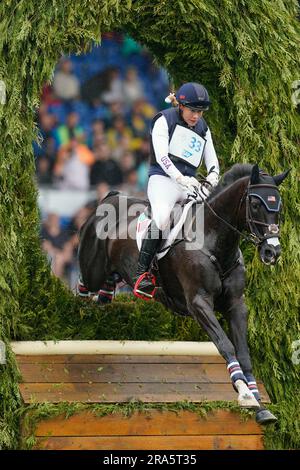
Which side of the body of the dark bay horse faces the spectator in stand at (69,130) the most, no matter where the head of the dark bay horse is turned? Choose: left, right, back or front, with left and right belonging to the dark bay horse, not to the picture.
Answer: back

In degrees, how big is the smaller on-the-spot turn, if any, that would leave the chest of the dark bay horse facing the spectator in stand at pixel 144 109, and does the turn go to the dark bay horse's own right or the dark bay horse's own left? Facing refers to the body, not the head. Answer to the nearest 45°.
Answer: approximately 135° to the dark bay horse's own left

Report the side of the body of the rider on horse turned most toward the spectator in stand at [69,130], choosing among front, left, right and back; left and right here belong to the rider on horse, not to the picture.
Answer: back

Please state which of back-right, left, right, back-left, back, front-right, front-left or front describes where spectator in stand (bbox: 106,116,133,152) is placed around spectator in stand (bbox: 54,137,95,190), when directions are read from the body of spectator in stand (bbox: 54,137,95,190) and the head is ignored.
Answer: back-left

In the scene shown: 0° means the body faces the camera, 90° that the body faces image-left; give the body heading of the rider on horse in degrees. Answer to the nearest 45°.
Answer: approximately 315°

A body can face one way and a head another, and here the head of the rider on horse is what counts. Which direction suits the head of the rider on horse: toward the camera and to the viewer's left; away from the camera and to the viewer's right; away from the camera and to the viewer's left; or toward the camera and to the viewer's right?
toward the camera and to the viewer's right
